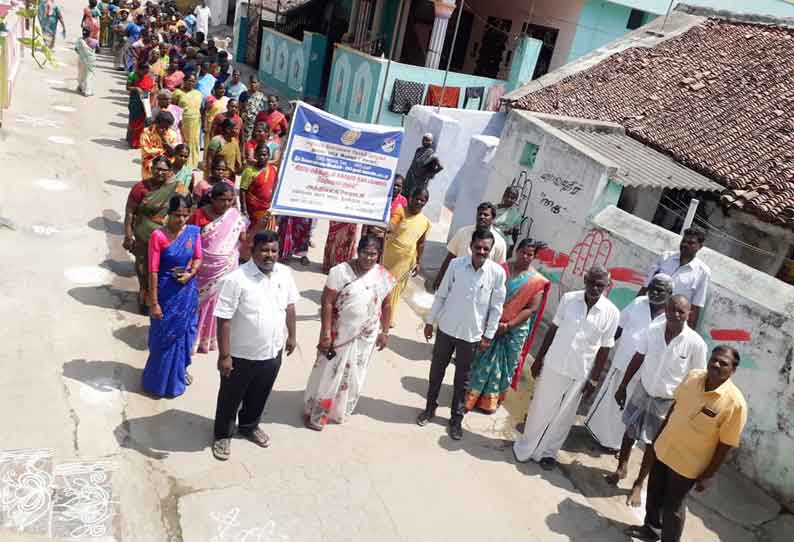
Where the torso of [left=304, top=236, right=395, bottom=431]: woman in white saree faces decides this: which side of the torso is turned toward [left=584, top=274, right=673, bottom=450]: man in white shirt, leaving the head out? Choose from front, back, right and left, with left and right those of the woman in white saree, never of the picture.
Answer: left

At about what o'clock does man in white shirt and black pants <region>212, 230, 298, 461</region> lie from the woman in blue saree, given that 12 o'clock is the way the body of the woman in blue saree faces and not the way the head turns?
The man in white shirt and black pants is roughly at 11 o'clock from the woman in blue saree.

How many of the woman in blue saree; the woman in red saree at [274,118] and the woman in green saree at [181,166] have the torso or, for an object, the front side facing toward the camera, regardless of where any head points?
3

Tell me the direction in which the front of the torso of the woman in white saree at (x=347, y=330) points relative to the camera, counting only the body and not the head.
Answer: toward the camera

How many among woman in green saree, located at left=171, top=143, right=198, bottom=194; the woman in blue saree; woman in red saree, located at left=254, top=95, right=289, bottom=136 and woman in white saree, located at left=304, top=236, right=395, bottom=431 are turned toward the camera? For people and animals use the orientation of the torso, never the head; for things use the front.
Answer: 4

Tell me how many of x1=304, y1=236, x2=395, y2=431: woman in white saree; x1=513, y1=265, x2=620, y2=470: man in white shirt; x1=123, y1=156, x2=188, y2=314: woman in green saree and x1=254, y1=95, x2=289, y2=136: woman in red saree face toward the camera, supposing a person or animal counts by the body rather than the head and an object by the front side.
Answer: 4

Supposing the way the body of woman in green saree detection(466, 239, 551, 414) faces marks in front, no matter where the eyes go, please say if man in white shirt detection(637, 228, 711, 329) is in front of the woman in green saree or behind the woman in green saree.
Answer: behind

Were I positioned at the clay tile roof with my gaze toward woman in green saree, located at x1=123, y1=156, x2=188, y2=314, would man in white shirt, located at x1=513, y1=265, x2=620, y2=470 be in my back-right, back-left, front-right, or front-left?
front-left

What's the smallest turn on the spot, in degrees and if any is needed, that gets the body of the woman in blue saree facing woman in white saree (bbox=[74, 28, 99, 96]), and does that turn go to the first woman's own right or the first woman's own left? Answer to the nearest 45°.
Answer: approximately 180°

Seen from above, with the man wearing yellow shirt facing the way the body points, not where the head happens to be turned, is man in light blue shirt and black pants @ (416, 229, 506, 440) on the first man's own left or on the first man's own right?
on the first man's own right

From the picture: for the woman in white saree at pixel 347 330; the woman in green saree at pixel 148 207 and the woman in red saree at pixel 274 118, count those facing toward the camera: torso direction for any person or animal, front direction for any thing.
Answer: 3

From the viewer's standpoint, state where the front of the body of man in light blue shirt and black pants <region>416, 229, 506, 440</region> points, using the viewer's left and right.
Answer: facing the viewer

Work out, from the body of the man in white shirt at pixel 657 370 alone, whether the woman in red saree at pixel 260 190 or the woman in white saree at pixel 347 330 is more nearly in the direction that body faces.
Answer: the woman in white saree

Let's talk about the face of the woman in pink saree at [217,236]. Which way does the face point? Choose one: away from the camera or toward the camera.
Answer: toward the camera
